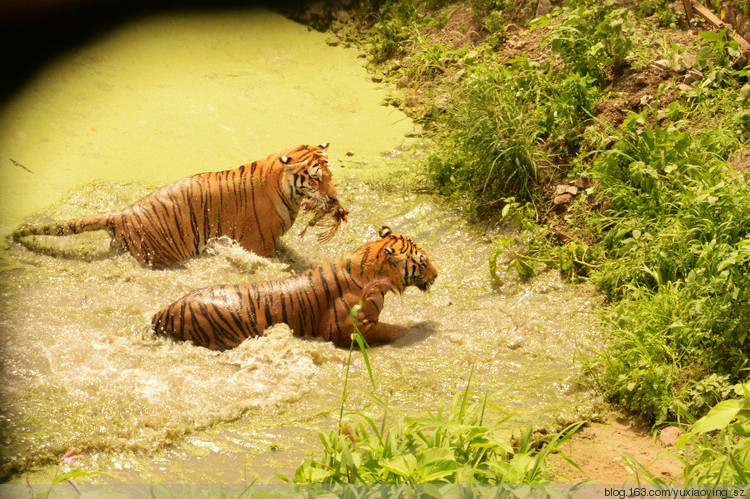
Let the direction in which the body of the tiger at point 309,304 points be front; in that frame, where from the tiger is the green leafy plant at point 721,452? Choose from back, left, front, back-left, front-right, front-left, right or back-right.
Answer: front-right

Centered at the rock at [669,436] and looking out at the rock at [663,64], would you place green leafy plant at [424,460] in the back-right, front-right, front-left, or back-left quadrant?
back-left

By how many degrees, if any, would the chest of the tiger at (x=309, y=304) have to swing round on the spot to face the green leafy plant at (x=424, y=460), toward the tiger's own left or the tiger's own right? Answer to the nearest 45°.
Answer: approximately 90° to the tiger's own right

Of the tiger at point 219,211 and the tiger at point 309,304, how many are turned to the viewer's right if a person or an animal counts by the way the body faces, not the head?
2

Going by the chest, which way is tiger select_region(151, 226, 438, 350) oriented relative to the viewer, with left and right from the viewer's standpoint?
facing to the right of the viewer

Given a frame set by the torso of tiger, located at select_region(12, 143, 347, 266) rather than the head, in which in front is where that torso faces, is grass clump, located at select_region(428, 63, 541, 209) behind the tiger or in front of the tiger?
in front

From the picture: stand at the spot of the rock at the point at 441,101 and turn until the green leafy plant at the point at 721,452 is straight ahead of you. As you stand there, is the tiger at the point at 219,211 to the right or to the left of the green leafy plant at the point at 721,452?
right

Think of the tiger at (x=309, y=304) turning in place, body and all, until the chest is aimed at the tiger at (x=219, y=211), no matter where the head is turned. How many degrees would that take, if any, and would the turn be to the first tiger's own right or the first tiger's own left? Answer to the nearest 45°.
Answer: approximately 135° to the first tiger's own left

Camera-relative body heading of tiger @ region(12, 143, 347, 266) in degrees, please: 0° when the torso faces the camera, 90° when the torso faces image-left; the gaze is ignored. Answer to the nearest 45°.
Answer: approximately 270°
